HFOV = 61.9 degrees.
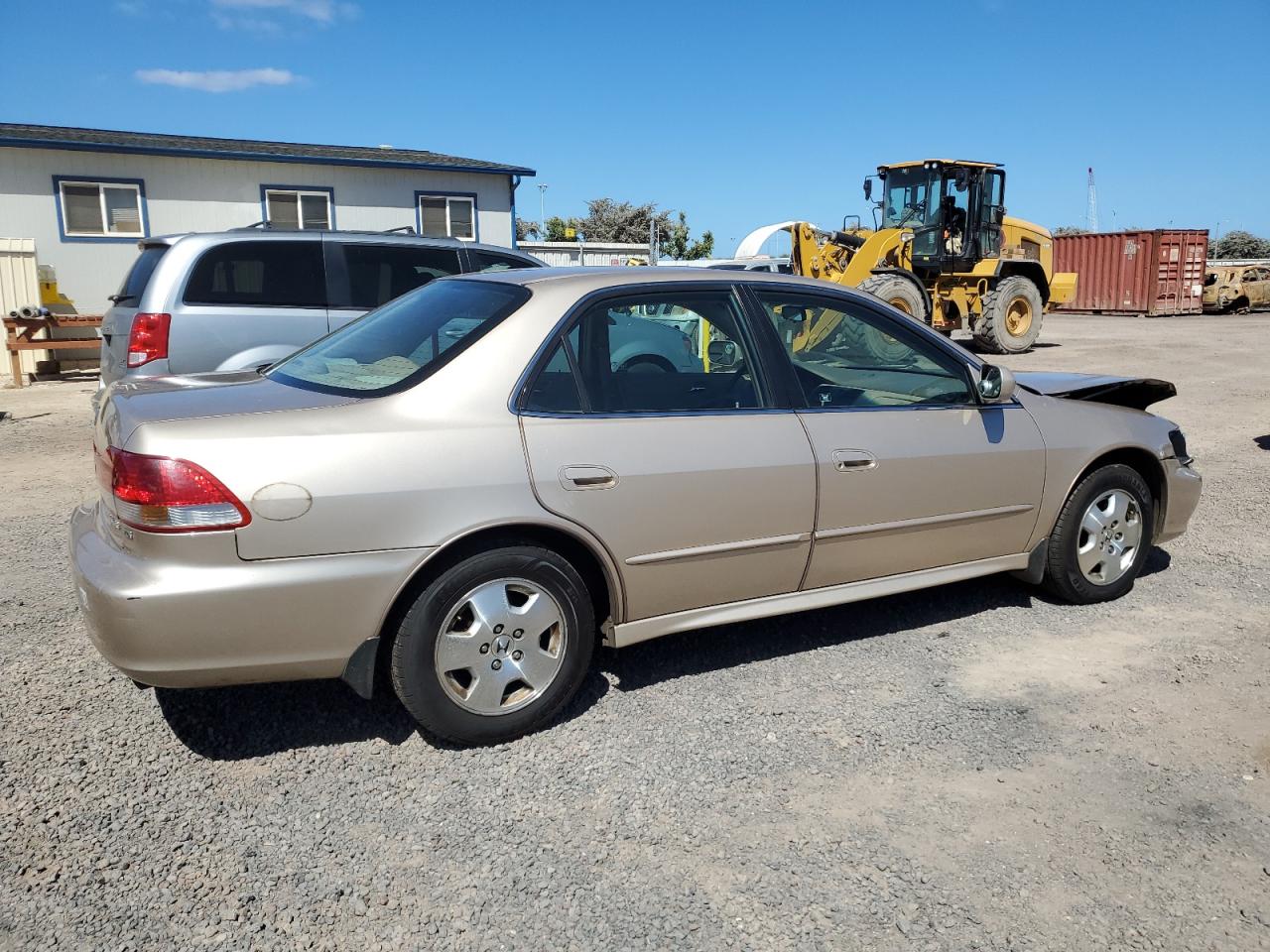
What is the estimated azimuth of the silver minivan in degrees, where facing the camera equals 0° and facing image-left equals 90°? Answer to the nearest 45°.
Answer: approximately 225°

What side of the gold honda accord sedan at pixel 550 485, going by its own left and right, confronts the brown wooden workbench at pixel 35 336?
left

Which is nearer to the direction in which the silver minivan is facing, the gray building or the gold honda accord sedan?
the gray building

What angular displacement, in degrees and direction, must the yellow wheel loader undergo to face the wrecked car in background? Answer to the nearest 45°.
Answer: approximately 180°

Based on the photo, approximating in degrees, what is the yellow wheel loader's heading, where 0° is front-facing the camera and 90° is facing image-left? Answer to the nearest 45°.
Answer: approximately 45°

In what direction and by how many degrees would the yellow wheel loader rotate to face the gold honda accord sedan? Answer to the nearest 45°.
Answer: approximately 45° to its left

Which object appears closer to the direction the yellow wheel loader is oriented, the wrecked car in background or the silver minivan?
the silver minivan

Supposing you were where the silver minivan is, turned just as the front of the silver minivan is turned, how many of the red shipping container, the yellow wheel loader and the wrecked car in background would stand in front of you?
3

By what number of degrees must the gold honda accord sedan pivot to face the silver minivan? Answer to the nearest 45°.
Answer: approximately 90° to its left

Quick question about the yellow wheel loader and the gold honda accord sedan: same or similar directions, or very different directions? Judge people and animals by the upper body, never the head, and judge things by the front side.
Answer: very different directions

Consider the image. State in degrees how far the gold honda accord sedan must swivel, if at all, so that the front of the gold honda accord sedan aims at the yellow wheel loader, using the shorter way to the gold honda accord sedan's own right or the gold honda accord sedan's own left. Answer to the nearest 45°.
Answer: approximately 45° to the gold honda accord sedan's own left
